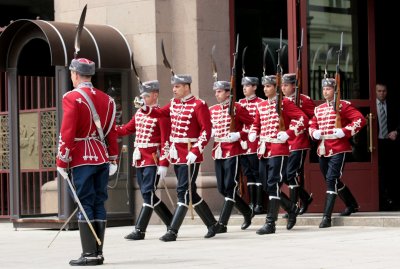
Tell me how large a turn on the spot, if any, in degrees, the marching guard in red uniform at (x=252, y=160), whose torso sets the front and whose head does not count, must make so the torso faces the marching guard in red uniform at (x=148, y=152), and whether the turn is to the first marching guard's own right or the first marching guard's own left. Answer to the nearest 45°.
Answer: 0° — they already face them

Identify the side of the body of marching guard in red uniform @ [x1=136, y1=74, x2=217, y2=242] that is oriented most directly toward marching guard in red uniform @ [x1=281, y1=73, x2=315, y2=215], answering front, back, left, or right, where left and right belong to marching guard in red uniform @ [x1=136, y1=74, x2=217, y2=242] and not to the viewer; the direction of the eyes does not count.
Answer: back

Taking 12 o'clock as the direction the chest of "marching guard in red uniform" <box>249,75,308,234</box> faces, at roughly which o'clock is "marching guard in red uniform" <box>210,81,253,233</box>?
"marching guard in red uniform" <box>210,81,253,233</box> is roughly at 1 o'clock from "marching guard in red uniform" <box>249,75,308,234</box>.

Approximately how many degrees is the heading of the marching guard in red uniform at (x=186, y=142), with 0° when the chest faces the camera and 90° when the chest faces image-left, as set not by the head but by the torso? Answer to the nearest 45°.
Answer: approximately 45°

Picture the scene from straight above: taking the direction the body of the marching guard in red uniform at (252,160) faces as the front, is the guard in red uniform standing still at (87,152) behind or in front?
in front
